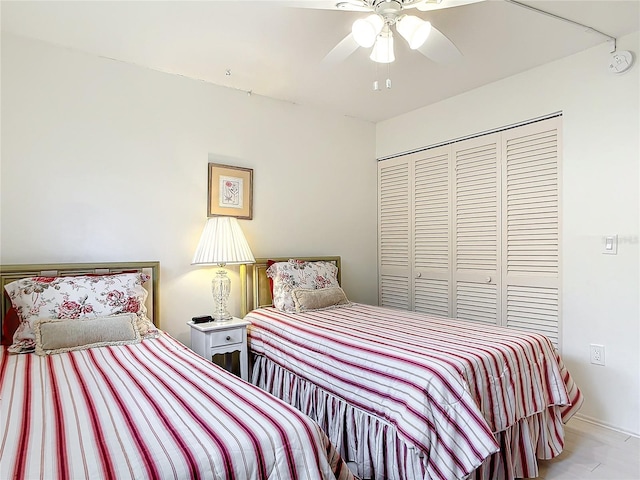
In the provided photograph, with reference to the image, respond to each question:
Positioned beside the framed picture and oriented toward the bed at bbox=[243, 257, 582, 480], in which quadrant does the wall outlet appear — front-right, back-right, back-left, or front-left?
front-left

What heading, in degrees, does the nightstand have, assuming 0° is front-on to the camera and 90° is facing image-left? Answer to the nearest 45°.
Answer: approximately 315°

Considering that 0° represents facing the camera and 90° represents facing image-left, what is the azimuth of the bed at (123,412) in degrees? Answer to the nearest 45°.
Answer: approximately 0°

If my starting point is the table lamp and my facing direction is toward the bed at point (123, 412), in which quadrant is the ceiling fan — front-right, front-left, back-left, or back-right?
front-left

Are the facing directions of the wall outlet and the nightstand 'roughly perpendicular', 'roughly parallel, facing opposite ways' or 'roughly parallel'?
roughly perpendicular

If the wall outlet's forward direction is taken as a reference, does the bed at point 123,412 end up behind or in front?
in front

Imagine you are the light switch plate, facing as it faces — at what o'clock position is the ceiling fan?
The ceiling fan is roughly at 1 o'clock from the light switch plate.

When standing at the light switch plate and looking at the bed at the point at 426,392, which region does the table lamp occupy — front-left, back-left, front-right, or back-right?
front-right

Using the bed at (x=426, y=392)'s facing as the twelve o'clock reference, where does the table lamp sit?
The table lamp is roughly at 5 o'clock from the bed.

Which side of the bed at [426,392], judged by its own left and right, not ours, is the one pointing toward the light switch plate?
left

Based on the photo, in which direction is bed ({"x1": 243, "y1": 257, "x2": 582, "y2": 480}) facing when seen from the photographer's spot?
facing the viewer and to the right of the viewer
